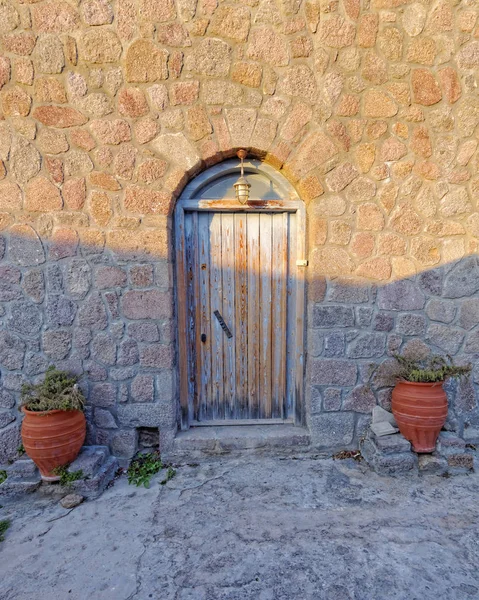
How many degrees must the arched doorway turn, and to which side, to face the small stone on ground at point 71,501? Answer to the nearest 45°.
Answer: approximately 45° to its right

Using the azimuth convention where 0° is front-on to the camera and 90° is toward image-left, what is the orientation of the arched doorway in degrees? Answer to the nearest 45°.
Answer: approximately 0°

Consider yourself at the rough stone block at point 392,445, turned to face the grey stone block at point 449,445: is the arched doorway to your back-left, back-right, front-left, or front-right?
back-left

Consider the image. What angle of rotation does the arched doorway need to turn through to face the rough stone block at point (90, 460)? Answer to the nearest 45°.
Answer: approximately 45° to its right

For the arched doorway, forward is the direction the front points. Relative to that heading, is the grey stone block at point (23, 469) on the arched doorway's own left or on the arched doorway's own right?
on the arched doorway's own right

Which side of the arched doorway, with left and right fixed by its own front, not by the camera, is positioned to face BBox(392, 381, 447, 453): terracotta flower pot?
left

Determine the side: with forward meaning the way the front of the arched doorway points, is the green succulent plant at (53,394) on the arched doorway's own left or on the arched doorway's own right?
on the arched doorway's own right

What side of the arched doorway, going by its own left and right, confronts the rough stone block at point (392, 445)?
left
